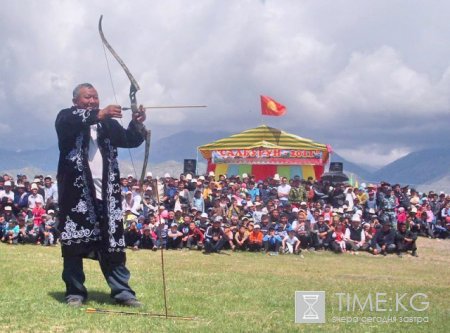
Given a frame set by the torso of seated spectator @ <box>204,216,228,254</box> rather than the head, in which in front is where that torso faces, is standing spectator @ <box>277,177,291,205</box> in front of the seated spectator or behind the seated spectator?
behind

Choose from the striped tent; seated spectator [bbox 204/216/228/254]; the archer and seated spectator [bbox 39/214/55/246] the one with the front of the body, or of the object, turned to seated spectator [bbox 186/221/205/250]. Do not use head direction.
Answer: the striped tent

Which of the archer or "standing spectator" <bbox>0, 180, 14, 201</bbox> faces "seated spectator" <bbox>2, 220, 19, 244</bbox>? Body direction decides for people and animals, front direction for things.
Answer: the standing spectator

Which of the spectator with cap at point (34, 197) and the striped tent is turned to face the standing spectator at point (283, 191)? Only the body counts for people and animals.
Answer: the striped tent

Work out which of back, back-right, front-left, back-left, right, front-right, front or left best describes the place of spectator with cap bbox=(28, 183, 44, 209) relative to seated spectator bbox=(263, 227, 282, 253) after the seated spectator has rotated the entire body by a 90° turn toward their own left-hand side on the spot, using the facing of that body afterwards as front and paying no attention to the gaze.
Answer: back

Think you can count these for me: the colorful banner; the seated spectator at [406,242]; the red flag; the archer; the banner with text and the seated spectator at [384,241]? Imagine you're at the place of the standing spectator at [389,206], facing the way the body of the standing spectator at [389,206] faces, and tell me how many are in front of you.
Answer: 3

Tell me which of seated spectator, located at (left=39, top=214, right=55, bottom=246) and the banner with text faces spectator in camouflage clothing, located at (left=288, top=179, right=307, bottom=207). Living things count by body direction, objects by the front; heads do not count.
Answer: the banner with text

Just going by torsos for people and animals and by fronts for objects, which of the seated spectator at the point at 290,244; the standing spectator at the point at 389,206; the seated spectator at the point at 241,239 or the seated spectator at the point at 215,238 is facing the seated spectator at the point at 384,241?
the standing spectator

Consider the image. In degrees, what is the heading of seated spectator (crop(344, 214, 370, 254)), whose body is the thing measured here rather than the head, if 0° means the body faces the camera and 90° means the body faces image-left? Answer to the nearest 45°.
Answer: approximately 0°

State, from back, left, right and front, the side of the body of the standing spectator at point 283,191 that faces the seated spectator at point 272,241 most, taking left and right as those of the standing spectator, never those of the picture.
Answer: front
